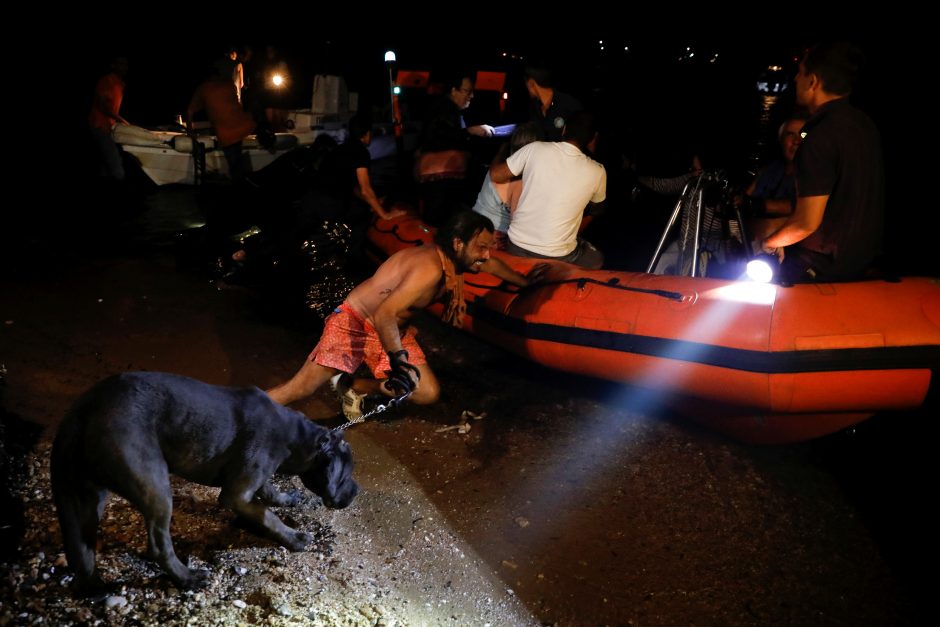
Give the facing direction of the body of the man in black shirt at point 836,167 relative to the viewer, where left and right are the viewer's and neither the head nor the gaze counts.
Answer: facing away from the viewer and to the left of the viewer

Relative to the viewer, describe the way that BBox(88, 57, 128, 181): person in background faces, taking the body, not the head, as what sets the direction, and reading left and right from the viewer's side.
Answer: facing to the right of the viewer

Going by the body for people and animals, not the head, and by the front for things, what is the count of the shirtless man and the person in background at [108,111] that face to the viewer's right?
2

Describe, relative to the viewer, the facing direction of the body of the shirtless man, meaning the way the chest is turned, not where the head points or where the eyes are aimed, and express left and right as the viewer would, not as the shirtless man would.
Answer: facing to the right of the viewer

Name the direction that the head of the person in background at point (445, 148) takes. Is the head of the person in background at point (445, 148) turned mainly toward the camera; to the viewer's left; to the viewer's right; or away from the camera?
to the viewer's right

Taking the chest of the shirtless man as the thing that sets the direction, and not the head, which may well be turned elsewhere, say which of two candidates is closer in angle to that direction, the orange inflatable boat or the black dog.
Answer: the orange inflatable boat
